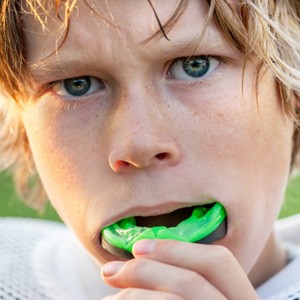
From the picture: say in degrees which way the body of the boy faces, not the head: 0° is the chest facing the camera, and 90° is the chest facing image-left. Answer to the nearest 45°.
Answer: approximately 0°
